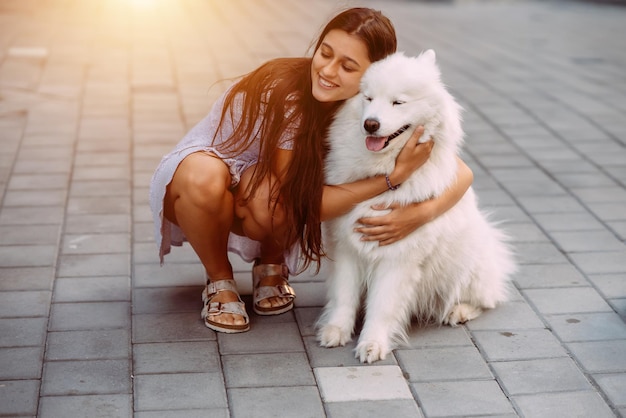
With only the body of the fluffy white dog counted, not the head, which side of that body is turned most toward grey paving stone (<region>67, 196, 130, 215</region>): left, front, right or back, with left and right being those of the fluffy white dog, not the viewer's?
right

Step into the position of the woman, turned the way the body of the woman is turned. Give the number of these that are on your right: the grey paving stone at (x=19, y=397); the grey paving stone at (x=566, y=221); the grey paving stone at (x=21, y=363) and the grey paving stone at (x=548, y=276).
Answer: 2

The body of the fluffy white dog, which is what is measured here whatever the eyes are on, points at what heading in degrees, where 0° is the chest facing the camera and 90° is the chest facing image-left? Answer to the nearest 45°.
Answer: approximately 45°

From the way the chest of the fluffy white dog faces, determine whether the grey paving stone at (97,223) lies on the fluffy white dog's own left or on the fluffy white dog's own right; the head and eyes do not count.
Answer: on the fluffy white dog's own right

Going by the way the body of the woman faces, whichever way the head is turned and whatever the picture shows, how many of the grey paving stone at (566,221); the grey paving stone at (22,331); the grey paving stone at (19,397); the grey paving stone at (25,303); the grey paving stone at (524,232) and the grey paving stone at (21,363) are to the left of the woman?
2

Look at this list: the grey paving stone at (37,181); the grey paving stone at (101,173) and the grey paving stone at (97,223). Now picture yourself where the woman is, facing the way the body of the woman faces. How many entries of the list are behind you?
3

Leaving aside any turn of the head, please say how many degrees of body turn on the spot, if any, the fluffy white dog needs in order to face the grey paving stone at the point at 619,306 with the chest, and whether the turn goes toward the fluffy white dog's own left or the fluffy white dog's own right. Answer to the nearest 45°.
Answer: approximately 180°

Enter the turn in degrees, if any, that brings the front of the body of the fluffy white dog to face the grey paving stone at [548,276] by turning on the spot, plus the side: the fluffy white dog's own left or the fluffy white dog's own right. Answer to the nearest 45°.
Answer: approximately 180°

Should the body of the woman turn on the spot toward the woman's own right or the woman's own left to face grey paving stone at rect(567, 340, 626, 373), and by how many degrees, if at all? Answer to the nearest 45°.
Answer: approximately 45° to the woman's own left

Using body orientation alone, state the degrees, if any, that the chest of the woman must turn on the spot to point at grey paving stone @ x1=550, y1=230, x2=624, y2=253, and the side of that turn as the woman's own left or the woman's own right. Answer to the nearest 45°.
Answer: approximately 90° to the woman's own left

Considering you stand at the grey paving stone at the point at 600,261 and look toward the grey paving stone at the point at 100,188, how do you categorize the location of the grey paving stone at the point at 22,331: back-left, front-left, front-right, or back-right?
front-left

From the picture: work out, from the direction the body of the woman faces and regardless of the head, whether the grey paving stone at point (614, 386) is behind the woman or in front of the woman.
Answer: in front

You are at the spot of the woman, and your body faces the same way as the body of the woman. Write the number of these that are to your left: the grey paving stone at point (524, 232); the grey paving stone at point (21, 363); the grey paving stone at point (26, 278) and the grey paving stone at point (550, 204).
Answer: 2
